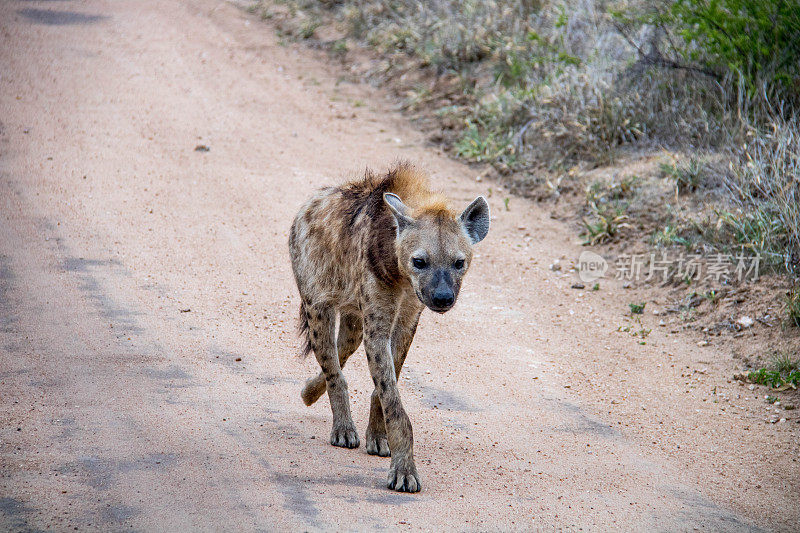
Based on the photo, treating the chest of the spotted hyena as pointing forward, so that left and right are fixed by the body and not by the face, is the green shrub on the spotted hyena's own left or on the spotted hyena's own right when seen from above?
on the spotted hyena's own left

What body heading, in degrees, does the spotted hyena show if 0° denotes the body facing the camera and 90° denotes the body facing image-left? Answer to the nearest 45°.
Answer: approximately 315°
